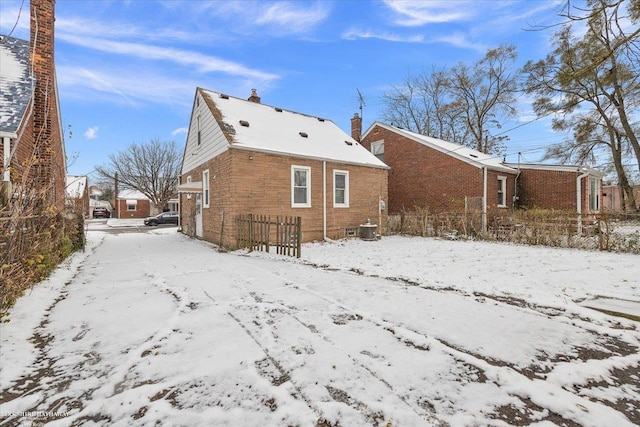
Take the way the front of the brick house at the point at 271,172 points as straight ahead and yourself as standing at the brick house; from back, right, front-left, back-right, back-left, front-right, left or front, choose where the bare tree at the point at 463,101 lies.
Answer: right

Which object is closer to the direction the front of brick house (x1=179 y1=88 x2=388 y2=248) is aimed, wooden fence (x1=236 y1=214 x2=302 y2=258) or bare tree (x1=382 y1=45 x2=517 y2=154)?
the bare tree

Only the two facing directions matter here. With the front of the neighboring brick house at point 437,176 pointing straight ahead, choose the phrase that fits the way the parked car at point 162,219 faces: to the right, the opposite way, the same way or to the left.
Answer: to the left

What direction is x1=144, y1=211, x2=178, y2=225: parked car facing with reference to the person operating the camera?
facing to the left of the viewer

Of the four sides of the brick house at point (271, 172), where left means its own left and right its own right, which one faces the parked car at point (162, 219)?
front

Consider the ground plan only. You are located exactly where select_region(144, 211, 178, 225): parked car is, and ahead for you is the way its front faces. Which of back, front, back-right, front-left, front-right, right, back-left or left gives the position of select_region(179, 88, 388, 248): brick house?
left

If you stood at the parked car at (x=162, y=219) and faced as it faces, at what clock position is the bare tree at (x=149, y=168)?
The bare tree is roughly at 3 o'clock from the parked car.

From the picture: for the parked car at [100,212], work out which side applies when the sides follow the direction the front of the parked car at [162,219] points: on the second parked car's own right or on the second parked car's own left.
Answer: on the second parked car's own right

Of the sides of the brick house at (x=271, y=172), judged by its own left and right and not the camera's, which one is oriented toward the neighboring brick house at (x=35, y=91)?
left

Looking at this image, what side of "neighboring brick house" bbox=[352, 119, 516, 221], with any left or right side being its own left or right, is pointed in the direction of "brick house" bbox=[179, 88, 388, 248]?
left

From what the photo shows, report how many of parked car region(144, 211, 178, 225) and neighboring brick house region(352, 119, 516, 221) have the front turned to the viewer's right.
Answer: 0

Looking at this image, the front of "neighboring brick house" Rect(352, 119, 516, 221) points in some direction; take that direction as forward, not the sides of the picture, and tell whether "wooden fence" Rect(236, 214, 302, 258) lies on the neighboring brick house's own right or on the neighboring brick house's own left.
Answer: on the neighboring brick house's own left

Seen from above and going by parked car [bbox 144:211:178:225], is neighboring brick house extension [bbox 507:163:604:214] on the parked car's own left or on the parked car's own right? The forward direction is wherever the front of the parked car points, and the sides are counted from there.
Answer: on the parked car's own left

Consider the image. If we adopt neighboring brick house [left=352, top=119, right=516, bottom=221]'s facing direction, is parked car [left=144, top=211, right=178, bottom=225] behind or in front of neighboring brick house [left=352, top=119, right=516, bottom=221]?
in front
